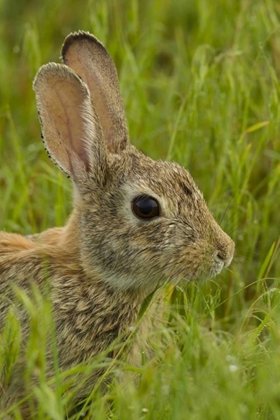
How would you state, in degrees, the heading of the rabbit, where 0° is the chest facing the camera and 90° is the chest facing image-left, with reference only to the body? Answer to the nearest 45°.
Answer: approximately 270°
